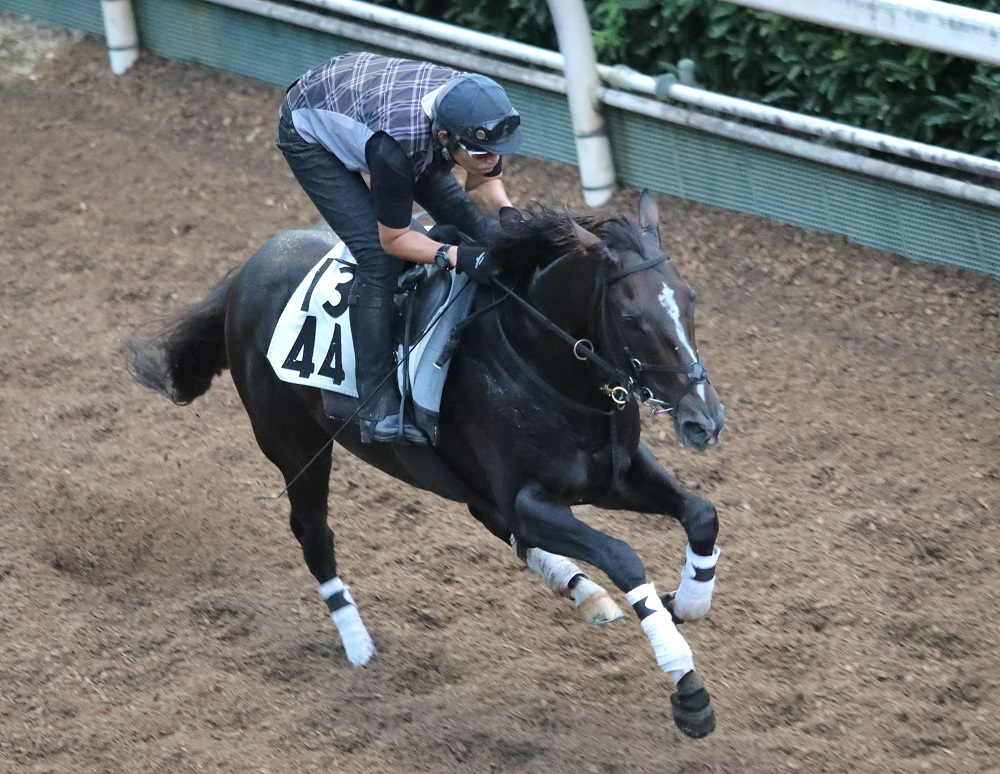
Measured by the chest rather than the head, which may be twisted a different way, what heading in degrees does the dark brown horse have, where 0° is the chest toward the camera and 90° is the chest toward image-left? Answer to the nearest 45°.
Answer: approximately 315°

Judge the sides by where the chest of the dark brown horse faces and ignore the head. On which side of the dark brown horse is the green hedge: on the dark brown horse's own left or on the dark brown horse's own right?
on the dark brown horse's own left
